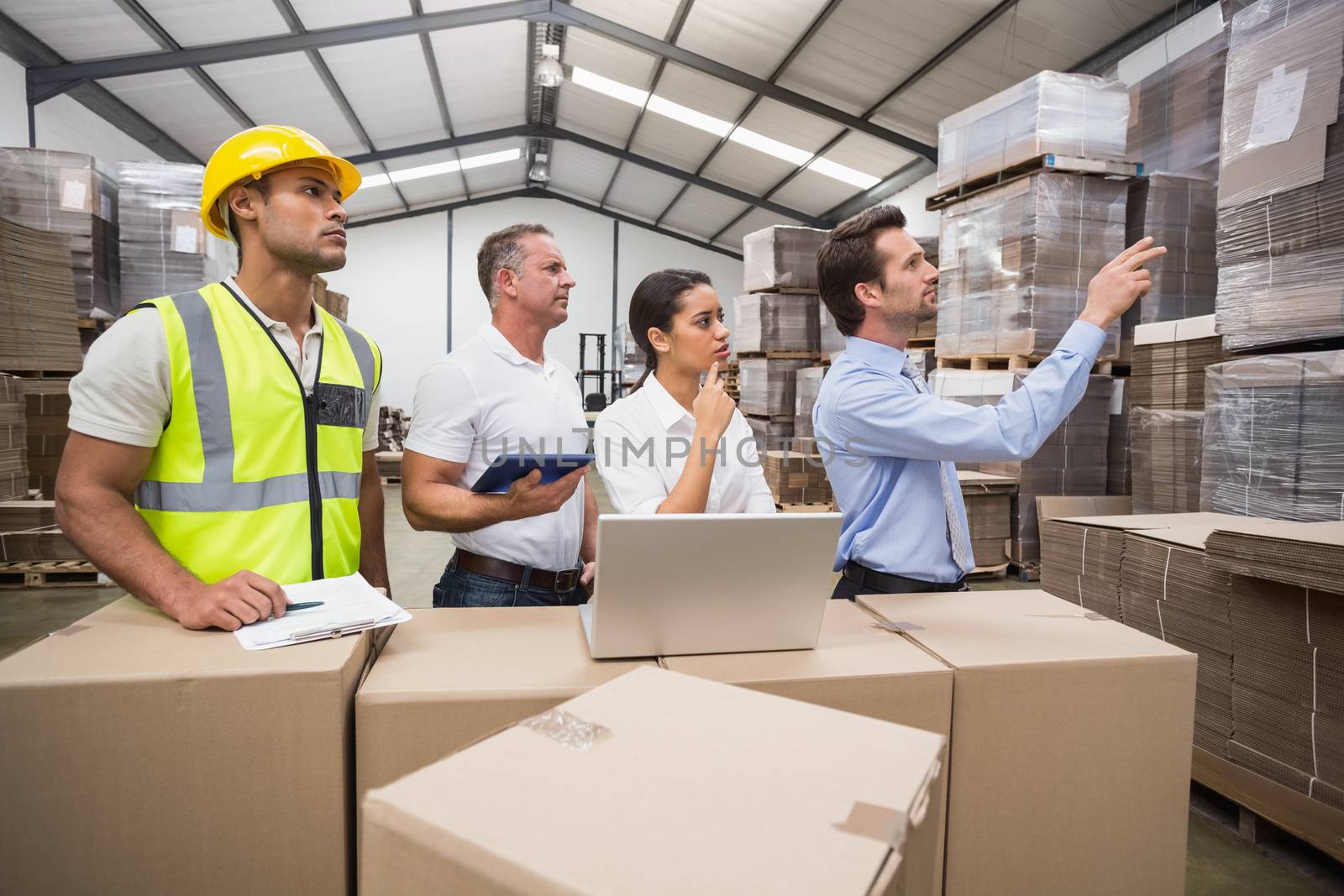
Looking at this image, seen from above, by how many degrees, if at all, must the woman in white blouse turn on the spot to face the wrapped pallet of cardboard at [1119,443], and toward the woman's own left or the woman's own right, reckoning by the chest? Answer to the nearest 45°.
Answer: approximately 90° to the woman's own left

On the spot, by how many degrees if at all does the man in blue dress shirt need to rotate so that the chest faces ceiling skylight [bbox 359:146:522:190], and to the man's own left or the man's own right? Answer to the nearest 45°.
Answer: approximately 135° to the man's own left

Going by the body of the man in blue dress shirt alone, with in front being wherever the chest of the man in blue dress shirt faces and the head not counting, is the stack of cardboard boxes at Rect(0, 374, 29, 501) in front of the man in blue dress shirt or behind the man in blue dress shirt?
behind

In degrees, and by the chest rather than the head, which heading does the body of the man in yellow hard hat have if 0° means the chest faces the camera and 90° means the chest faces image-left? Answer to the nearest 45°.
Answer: approximately 315°

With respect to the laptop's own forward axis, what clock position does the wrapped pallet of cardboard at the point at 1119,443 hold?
The wrapped pallet of cardboard is roughly at 1 o'clock from the laptop.

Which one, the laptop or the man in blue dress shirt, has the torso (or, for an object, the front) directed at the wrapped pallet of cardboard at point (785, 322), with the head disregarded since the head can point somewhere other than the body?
the laptop

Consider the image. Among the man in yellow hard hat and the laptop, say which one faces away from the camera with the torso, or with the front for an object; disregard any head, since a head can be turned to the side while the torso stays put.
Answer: the laptop

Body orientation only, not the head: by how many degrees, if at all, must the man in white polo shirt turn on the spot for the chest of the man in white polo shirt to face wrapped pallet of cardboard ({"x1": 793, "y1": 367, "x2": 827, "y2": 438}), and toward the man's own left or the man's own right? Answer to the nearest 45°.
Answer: approximately 90° to the man's own left

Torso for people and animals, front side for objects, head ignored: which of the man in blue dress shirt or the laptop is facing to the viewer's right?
the man in blue dress shirt

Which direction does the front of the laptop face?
away from the camera

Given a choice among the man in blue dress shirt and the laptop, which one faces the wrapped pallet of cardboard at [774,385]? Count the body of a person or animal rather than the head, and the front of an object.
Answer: the laptop

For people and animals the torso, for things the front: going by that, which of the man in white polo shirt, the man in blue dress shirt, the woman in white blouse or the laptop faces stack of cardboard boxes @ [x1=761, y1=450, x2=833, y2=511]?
the laptop

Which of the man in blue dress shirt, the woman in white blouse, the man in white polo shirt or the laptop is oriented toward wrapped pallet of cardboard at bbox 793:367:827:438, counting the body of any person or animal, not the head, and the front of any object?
the laptop

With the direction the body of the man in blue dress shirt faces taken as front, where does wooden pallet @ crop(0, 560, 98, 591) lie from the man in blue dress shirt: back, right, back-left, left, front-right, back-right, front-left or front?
back

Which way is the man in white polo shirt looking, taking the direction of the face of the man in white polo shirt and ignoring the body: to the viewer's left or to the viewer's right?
to the viewer's right

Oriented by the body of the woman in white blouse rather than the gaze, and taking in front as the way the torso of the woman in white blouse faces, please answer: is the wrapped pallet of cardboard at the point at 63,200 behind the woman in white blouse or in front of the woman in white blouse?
behind

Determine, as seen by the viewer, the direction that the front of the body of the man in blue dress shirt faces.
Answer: to the viewer's right

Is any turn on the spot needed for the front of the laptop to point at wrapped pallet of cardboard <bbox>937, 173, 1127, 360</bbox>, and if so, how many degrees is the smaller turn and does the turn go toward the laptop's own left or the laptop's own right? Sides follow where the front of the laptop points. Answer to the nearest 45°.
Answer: approximately 45° to the laptop's own right
